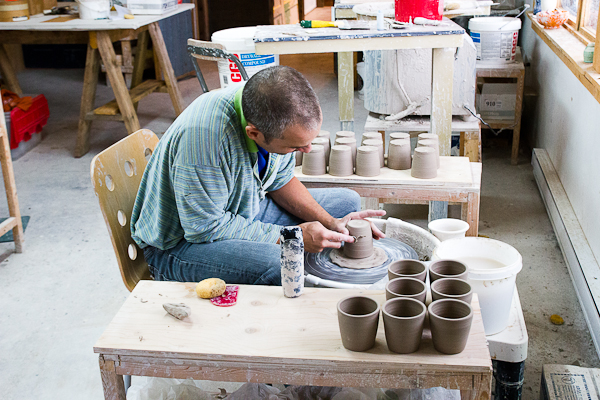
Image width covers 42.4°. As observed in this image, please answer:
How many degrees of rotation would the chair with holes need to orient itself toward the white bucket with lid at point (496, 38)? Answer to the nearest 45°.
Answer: approximately 90° to its left

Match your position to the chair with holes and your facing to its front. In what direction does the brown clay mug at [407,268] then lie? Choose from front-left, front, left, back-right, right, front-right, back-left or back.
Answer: front

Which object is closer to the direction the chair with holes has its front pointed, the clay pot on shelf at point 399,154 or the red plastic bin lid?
the clay pot on shelf

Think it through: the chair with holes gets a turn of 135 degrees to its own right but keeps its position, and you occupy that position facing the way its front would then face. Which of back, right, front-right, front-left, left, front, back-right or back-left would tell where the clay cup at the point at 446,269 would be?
back-left

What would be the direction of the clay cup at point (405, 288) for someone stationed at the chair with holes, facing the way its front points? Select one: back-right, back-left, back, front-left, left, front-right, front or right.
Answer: front

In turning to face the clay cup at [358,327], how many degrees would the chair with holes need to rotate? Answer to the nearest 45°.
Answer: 0° — it already faces it

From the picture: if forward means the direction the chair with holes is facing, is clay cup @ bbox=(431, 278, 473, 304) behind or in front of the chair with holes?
in front

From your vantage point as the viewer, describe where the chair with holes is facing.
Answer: facing the viewer and to the right of the viewer

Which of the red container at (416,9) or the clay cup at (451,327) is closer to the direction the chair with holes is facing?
the clay cup

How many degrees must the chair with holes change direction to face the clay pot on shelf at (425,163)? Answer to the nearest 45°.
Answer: approximately 45° to its left

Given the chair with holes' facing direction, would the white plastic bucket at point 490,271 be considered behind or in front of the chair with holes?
in front

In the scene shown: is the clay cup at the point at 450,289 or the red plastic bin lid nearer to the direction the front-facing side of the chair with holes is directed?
the clay cup

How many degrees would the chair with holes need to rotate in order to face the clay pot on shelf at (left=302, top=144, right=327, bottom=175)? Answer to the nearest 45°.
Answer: approximately 90° to its left

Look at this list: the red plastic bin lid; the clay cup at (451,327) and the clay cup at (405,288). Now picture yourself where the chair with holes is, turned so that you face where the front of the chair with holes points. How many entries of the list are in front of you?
2

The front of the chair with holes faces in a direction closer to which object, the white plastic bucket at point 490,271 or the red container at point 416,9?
the white plastic bucket

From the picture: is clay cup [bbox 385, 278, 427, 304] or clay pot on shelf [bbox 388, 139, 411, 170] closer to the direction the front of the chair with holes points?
the clay cup

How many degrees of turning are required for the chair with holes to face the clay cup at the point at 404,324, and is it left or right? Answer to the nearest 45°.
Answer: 0° — it already faces it

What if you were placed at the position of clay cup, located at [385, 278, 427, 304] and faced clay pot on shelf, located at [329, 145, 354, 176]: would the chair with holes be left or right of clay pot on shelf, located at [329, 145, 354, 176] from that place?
left
